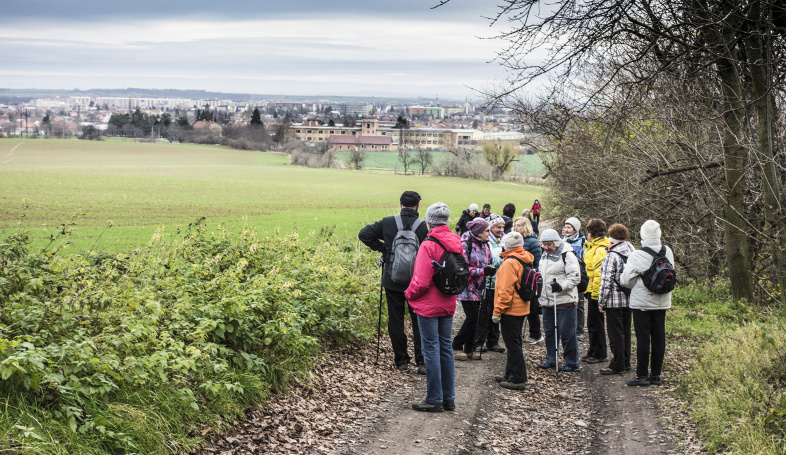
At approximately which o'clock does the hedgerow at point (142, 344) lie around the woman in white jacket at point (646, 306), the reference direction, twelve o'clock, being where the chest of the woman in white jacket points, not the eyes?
The hedgerow is roughly at 9 o'clock from the woman in white jacket.

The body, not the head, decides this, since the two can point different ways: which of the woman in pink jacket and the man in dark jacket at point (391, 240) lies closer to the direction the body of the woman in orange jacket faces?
the man in dark jacket

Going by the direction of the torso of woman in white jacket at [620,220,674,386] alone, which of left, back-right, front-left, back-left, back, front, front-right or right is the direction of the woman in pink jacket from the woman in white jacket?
left

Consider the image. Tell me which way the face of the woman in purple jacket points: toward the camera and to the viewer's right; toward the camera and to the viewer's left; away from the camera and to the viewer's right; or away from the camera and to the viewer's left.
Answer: toward the camera and to the viewer's right

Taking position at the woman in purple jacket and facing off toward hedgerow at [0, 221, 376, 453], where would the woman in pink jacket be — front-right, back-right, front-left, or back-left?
front-left

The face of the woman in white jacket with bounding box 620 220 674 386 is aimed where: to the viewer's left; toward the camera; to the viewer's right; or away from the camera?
away from the camera

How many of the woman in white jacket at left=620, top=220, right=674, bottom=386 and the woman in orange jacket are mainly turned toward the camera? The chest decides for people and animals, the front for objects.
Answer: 0

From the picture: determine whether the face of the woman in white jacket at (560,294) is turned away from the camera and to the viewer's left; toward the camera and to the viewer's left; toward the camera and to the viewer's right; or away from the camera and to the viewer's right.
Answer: toward the camera and to the viewer's left

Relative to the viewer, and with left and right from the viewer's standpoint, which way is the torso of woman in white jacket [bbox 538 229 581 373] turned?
facing the viewer and to the left of the viewer

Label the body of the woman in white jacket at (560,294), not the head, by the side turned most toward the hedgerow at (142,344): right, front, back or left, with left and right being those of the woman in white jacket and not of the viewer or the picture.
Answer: front

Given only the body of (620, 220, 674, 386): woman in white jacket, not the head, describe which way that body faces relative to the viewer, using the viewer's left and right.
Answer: facing away from the viewer and to the left of the viewer

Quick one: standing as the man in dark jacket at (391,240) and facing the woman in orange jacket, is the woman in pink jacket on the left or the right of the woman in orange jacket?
right

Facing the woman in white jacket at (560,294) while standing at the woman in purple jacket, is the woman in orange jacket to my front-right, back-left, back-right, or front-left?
front-right

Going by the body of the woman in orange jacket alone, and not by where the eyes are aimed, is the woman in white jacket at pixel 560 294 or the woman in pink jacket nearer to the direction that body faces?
the woman in pink jacket

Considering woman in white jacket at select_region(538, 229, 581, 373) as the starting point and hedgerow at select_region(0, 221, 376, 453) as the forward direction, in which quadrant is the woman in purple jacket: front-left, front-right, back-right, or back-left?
front-right
